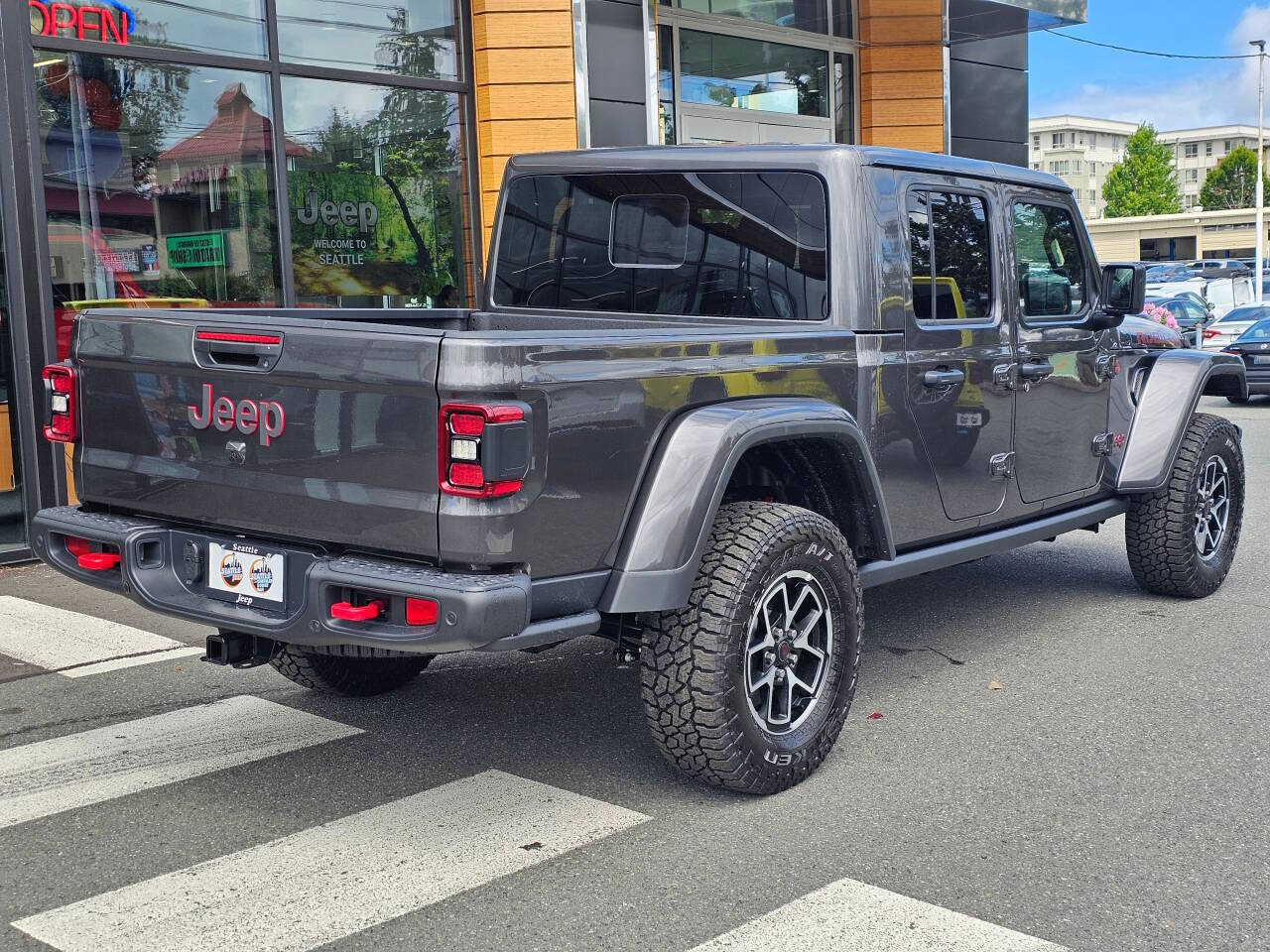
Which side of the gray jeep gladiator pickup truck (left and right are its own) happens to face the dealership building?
left

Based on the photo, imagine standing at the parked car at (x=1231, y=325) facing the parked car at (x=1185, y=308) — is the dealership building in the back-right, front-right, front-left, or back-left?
back-left

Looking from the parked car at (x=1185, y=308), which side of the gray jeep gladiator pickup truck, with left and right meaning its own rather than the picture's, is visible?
front

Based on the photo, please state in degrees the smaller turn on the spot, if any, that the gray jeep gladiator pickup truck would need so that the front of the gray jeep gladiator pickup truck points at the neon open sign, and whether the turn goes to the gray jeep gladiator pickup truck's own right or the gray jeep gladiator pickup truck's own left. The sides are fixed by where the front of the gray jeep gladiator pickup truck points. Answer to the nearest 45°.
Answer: approximately 90° to the gray jeep gladiator pickup truck's own left

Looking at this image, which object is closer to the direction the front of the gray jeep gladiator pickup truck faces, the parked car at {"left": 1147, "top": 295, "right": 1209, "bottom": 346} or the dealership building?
the parked car

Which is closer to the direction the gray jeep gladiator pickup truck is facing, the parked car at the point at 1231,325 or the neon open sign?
the parked car

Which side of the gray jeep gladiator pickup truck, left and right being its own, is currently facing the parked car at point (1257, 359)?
front

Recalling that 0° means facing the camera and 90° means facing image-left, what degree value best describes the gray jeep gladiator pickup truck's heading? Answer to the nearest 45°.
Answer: approximately 225°

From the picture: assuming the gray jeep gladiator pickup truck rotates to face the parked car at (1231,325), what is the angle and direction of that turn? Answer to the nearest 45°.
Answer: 0° — it already faces it
